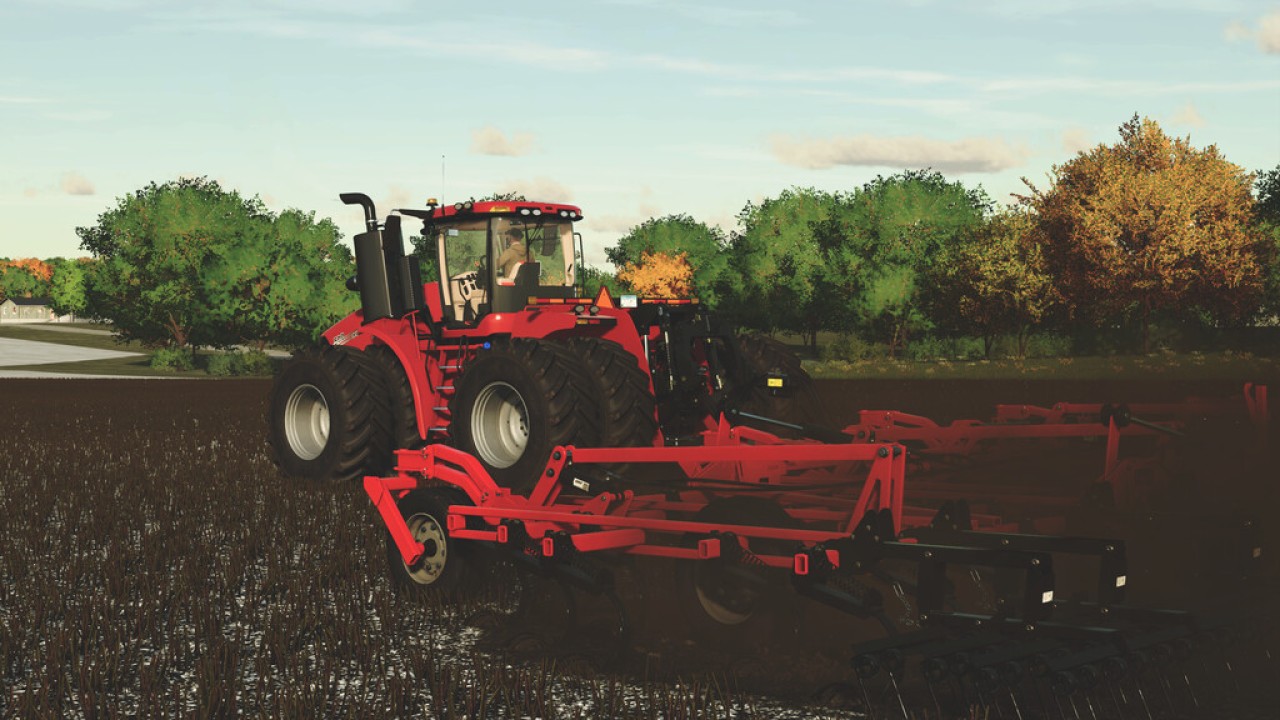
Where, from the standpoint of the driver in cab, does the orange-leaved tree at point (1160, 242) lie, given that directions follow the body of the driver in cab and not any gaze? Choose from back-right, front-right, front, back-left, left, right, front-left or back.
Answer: right

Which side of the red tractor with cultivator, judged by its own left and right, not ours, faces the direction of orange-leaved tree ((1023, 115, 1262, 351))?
right

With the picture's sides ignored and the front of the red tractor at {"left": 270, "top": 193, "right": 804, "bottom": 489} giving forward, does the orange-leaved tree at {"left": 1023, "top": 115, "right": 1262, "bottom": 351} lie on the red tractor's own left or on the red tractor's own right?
on the red tractor's own right

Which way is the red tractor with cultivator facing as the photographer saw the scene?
facing away from the viewer and to the left of the viewer

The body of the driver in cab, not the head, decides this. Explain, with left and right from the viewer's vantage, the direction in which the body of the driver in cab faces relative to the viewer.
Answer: facing away from the viewer and to the left of the viewer

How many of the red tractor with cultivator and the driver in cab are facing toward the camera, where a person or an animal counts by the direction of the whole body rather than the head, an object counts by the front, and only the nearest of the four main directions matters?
0

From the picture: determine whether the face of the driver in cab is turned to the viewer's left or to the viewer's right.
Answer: to the viewer's left
